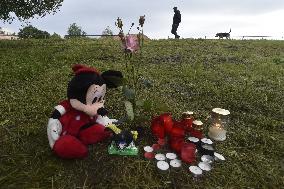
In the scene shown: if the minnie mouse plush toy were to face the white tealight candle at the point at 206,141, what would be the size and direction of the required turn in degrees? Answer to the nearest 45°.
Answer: approximately 45° to its left

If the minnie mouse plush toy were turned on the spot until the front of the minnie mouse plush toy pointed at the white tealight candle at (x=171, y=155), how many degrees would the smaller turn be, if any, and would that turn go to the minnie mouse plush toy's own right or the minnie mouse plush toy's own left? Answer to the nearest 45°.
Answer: approximately 45° to the minnie mouse plush toy's own left
